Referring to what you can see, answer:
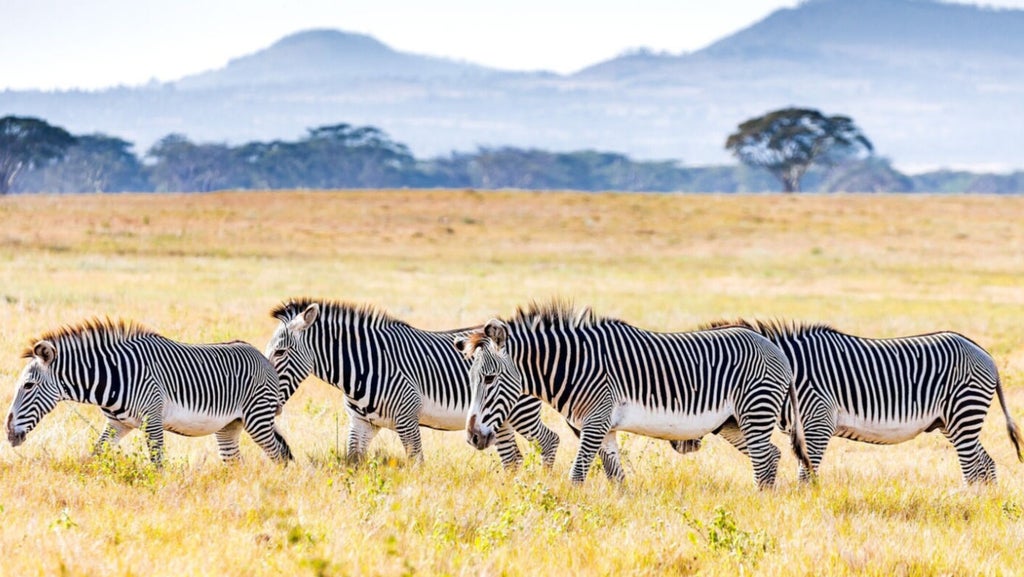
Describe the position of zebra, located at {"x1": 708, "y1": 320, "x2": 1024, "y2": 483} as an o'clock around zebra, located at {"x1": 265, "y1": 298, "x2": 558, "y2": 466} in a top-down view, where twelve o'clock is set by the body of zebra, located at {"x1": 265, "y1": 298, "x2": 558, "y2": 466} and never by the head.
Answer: zebra, located at {"x1": 708, "y1": 320, "x2": 1024, "y2": 483} is roughly at 6 o'clock from zebra, located at {"x1": 265, "y1": 298, "x2": 558, "y2": 466}.

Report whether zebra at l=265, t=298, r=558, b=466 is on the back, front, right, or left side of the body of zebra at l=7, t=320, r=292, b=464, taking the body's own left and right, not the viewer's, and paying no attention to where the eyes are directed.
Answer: back

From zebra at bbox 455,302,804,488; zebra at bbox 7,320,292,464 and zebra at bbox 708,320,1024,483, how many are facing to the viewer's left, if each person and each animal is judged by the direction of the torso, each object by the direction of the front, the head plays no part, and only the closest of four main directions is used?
3

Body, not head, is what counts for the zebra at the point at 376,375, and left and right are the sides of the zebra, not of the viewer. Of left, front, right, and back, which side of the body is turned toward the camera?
left

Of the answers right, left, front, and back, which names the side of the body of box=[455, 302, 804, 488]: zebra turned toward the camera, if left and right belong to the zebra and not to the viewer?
left

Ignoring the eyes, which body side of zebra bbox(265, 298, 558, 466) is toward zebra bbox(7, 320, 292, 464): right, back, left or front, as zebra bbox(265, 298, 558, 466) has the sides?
front

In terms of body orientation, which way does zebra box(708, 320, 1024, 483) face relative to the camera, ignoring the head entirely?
to the viewer's left

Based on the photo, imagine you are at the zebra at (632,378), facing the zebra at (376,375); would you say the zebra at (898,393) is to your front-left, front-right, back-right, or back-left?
back-right

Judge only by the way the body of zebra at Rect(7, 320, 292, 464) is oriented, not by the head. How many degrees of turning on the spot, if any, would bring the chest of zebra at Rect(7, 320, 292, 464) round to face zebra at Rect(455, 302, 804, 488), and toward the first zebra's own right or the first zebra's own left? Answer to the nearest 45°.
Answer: approximately 180°

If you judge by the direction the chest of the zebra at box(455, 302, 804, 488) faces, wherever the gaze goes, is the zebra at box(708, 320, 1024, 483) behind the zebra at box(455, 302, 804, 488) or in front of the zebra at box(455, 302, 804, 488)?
behind

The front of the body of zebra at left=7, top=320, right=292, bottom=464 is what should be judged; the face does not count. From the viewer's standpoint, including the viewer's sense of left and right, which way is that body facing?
facing to the left of the viewer
